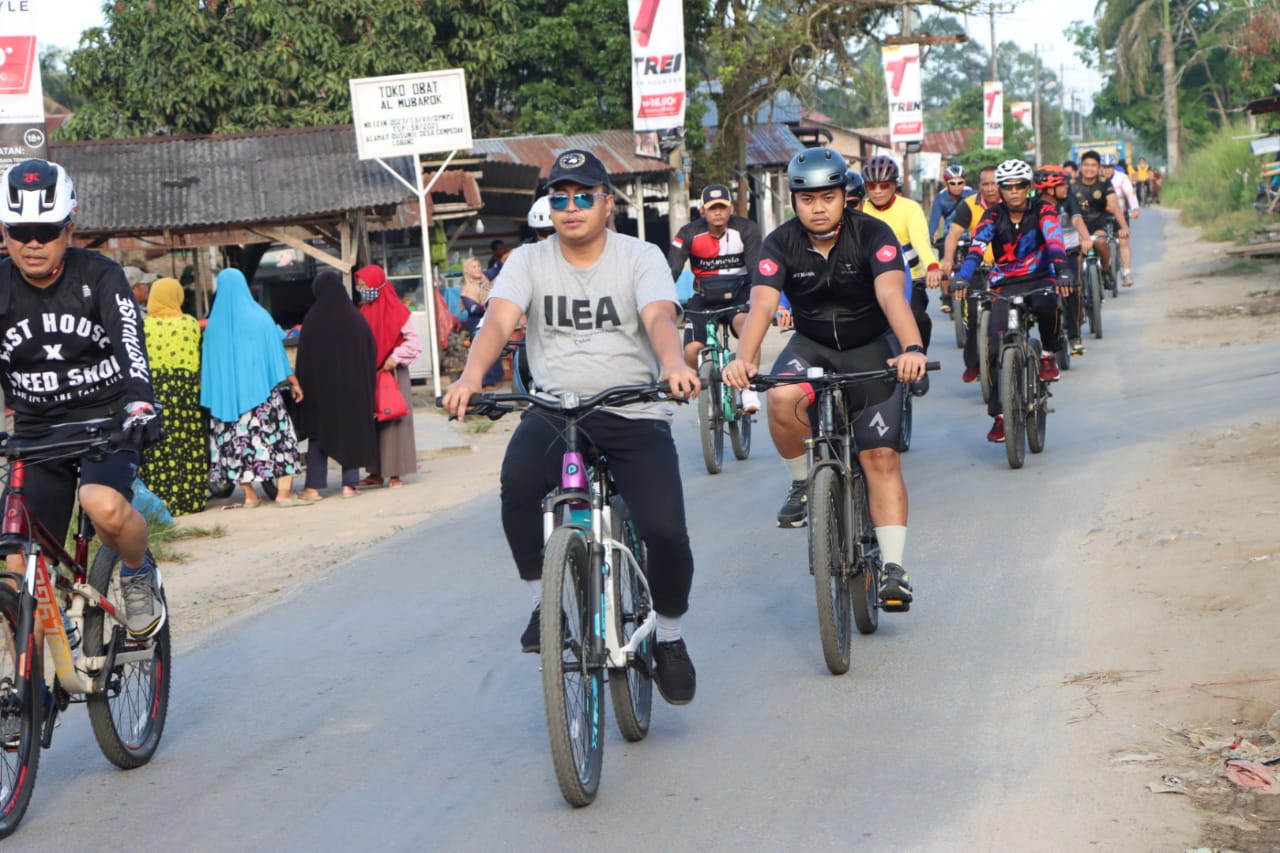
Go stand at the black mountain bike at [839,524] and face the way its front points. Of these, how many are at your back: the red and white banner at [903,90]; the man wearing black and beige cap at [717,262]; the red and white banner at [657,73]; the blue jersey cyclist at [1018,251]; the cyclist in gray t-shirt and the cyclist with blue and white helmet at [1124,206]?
5

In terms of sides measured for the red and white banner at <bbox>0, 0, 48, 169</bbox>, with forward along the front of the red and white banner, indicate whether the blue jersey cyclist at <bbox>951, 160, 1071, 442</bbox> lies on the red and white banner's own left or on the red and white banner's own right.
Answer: on the red and white banner's own left

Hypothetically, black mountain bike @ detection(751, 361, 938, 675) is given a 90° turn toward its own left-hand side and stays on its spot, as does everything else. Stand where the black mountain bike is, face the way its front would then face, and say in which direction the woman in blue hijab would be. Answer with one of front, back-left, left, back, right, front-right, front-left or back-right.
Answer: back-left

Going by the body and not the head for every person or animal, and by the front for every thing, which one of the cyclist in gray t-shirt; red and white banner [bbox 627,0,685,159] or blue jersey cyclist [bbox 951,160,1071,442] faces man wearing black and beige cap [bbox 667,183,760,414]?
the red and white banner

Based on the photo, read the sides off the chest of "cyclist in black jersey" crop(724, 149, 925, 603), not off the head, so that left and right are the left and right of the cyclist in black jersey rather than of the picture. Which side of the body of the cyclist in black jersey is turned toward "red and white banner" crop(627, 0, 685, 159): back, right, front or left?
back

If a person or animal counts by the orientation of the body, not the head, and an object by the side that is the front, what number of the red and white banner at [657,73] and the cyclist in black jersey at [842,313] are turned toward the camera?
2

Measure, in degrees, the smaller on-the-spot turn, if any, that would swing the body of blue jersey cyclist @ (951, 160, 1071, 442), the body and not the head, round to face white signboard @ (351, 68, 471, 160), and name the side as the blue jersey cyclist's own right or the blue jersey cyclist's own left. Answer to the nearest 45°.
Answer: approximately 135° to the blue jersey cyclist's own right
